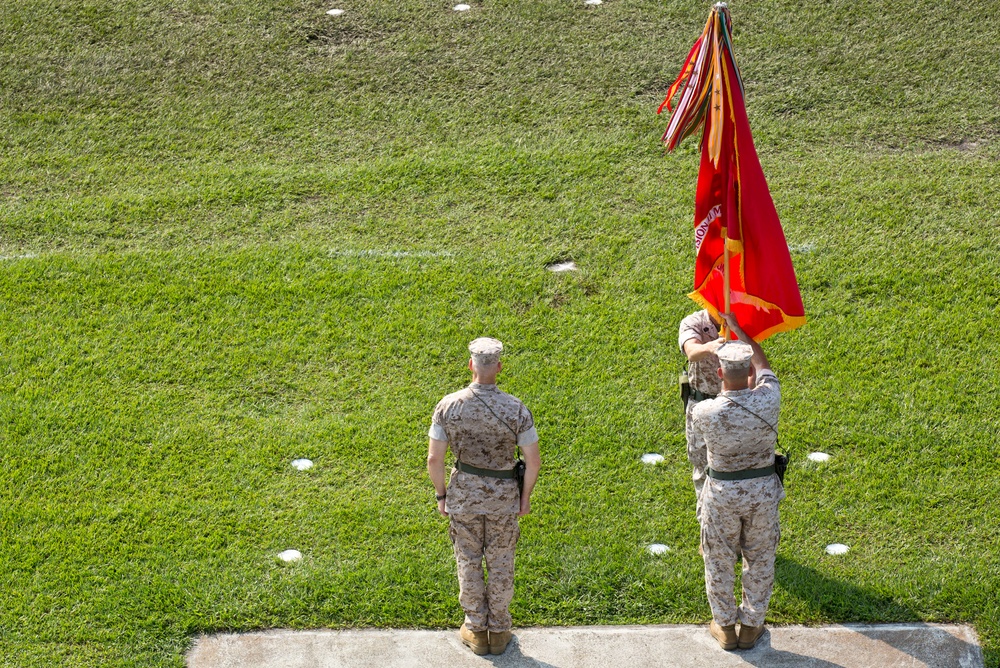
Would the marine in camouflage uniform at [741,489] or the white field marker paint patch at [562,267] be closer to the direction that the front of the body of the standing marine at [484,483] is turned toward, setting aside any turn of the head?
the white field marker paint patch

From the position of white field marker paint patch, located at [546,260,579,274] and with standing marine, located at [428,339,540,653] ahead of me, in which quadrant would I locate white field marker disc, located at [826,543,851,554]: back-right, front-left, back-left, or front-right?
front-left

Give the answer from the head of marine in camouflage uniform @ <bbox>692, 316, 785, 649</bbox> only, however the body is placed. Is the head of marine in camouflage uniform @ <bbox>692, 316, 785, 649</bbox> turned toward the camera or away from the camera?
away from the camera

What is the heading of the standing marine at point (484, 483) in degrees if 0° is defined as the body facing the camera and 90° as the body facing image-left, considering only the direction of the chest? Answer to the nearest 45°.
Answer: approximately 180°

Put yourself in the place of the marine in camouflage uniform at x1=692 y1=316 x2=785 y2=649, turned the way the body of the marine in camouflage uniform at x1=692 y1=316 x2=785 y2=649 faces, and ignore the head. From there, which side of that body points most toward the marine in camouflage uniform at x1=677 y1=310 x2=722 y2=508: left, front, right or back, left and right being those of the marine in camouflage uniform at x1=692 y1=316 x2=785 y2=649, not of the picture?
front

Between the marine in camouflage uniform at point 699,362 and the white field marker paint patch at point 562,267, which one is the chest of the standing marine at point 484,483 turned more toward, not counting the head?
the white field marker paint patch

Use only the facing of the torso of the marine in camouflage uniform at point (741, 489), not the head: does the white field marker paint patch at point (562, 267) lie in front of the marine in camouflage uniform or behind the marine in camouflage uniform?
in front

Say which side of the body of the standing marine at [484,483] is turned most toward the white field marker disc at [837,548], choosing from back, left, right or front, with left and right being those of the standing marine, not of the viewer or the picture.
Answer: right

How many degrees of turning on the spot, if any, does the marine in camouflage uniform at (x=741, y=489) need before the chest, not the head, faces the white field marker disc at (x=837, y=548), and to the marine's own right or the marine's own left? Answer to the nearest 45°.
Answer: approximately 45° to the marine's own right

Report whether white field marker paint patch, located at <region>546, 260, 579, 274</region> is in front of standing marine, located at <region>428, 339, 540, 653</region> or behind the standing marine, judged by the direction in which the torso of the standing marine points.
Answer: in front

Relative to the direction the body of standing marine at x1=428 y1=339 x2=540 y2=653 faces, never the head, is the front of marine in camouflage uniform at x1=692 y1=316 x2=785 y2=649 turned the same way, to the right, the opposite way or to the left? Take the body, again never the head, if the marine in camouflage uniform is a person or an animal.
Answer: the same way

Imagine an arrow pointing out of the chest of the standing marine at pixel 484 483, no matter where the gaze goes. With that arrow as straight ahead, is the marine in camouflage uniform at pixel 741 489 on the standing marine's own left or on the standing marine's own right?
on the standing marine's own right

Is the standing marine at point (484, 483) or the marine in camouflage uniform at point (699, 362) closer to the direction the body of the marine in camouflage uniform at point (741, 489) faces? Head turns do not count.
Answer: the marine in camouflage uniform

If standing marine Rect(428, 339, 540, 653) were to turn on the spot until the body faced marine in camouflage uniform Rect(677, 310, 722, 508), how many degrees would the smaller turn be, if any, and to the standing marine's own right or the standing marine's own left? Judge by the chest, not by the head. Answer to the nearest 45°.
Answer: approximately 45° to the standing marine's own right

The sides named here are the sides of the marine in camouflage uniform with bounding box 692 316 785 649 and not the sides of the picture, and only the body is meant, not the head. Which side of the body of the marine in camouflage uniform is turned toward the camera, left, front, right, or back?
back

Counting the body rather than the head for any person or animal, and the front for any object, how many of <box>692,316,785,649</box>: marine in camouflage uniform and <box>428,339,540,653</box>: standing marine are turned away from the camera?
2
